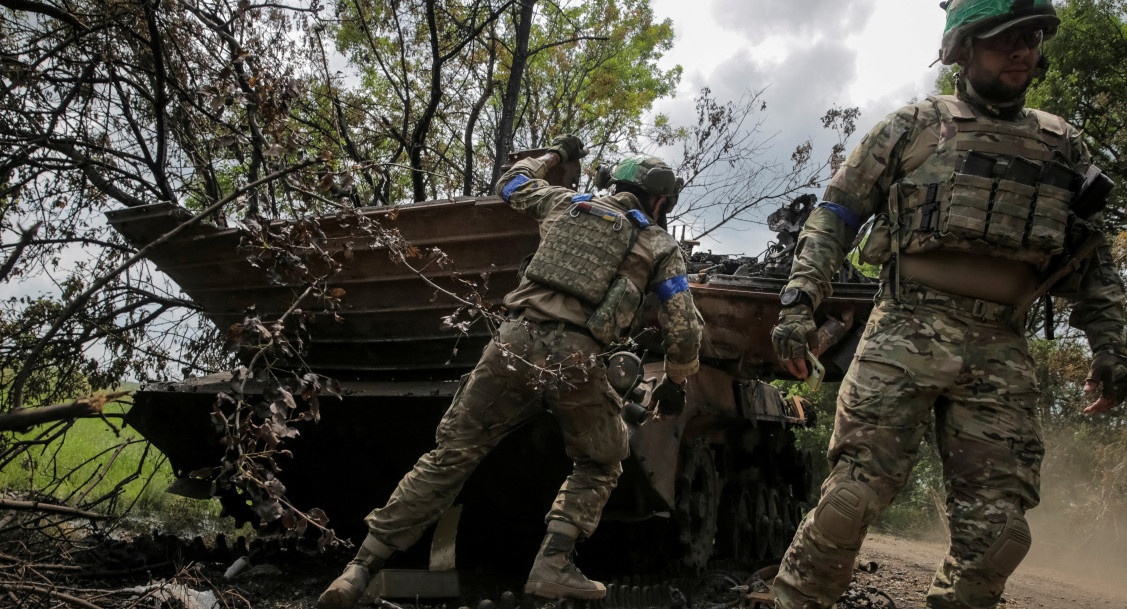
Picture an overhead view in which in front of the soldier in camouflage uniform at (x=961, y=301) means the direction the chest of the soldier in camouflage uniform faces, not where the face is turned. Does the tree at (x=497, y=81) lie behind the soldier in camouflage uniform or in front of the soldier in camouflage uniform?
behind

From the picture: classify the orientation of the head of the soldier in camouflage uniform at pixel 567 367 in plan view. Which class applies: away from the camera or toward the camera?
away from the camera

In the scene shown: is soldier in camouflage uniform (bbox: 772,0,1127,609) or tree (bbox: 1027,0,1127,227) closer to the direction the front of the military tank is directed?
the soldier in camouflage uniform

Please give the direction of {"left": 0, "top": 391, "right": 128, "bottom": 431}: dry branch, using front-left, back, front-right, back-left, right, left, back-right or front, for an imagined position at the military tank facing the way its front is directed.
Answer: front-left

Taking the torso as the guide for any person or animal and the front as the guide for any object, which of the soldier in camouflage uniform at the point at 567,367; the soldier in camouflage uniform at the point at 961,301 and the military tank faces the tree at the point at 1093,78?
the soldier in camouflage uniform at the point at 567,367

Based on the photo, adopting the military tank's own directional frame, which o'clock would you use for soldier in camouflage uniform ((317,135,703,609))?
The soldier in camouflage uniform is roughly at 10 o'clock from the military tank.

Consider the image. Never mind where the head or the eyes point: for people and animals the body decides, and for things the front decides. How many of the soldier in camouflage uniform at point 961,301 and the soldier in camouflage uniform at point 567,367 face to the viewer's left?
0

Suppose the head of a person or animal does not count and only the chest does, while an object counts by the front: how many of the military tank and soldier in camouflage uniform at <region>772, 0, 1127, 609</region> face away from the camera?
0

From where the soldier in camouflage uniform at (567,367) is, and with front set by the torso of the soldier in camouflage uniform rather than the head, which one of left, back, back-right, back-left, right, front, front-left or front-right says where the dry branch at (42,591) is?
back

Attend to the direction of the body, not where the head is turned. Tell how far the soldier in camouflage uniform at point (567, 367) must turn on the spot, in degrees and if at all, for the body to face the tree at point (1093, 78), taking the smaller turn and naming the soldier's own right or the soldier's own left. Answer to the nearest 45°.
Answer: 0° — they already face it

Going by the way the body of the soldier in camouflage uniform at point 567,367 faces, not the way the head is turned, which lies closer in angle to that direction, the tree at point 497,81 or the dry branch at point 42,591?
the tree

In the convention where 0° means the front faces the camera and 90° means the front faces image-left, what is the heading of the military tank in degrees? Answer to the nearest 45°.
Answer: approximately 45°
